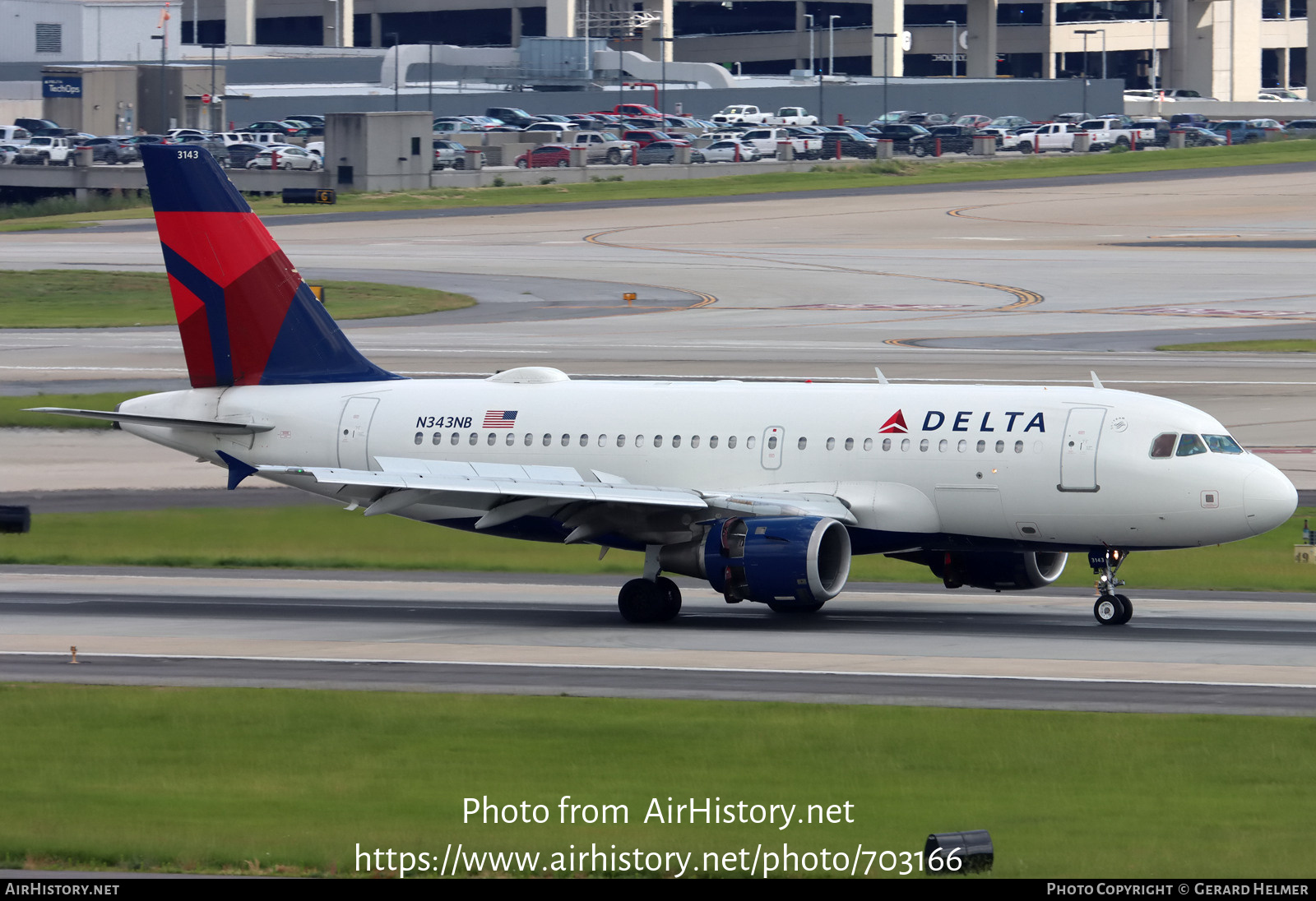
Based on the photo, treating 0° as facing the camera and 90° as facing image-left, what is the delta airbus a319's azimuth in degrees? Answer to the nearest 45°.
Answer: approximately 315°
